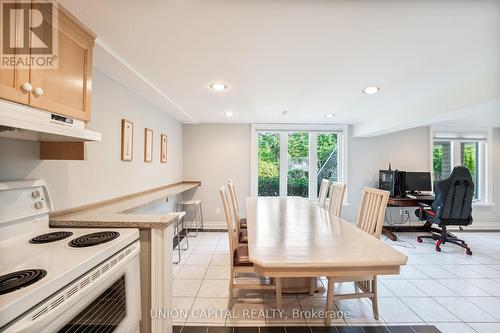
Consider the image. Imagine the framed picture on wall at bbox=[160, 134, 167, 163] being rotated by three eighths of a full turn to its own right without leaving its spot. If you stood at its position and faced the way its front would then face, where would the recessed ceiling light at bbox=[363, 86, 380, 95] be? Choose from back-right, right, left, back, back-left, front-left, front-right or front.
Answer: back-left

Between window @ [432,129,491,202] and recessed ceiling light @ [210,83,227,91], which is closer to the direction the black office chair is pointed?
the window

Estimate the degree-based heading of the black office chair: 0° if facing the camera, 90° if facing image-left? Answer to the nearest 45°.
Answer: approximately 135°

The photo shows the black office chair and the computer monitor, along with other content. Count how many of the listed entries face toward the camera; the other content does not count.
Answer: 1

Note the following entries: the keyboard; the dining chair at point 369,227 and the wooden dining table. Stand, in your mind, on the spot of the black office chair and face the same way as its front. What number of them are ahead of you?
1

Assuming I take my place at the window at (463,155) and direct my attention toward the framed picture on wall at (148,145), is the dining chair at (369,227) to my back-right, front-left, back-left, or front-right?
front-left

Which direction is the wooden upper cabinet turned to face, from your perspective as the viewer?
facing the viewer and to the right of the viewer

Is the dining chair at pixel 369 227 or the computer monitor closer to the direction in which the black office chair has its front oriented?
the computer monitor

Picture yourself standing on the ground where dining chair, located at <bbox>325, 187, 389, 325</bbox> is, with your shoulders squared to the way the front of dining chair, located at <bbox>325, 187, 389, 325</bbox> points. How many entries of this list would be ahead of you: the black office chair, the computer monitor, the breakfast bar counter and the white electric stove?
2

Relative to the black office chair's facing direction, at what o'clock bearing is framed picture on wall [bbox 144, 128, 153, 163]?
The framed picture on wall is roughly at 9 o'clock from the black office chair.

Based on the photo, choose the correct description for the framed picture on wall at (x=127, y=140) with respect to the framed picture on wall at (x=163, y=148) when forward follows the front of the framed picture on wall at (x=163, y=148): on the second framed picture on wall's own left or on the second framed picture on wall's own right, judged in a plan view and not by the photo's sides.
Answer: on the second framed picture on wall's own right

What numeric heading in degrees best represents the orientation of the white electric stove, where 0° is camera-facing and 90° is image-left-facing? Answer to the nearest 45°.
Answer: approximately 315°

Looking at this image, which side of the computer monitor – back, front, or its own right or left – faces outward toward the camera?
front

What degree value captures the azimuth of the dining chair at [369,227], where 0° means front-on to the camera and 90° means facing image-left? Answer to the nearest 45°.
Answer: approximately 45°

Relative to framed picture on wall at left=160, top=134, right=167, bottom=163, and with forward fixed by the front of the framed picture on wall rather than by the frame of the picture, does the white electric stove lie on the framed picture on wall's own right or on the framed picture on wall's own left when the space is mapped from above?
on the framed picture on wall's own right

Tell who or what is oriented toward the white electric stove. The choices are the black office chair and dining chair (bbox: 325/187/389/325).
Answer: the dining chair

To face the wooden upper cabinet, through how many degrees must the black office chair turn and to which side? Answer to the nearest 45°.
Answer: approximately 135° to its left

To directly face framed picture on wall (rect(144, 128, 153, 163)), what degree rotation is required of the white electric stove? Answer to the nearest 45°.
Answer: approximately 90° to its left
